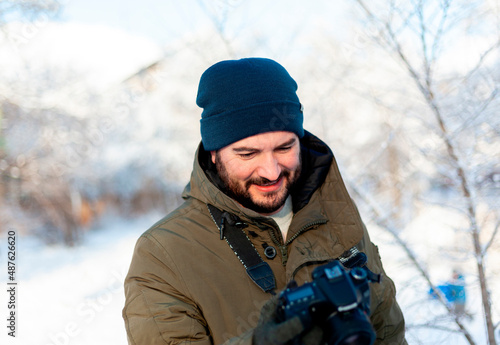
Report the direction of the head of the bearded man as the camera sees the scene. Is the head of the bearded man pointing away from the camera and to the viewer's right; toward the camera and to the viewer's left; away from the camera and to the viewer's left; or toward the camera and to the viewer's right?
toward the camera and to the viewer's right

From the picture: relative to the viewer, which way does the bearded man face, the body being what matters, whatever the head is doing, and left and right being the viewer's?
facing the viewer and to the right of the viewer
